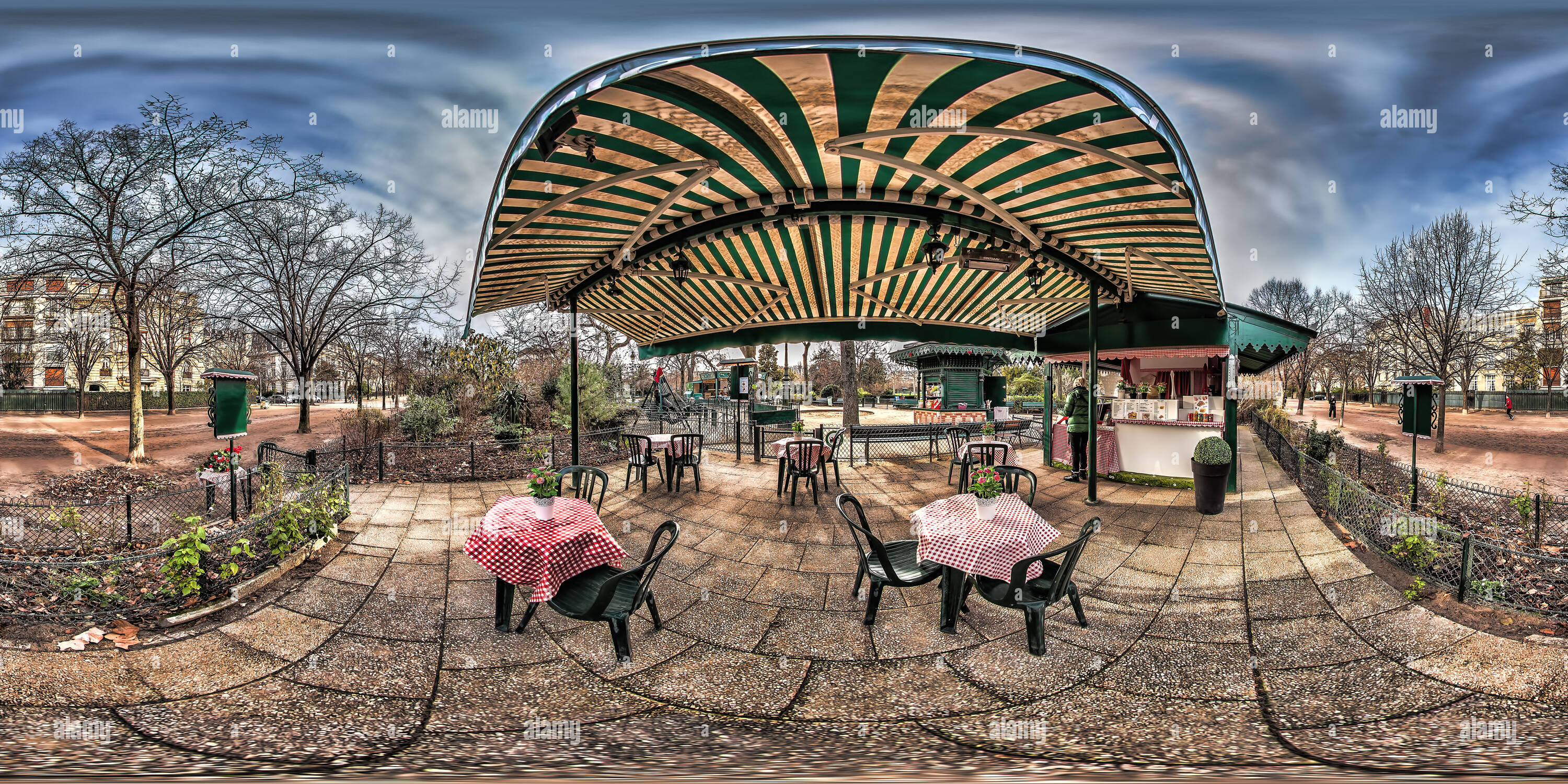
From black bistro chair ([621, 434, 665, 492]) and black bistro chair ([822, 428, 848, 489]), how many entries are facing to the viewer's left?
1

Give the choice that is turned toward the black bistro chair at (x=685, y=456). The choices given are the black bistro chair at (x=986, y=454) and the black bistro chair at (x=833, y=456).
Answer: the black bistro chair at (x=833, y=456)

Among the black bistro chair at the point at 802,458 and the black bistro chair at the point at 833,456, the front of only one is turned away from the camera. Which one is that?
the black bistro chair at the point at 802,458

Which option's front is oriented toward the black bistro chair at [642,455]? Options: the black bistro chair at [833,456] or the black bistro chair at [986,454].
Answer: the black bistro chair at [833,456]

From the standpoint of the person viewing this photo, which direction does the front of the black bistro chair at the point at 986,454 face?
facing away from the viewer

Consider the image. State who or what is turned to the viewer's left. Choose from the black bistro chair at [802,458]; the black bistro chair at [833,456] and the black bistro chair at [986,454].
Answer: the black bistro chair at [833,456]

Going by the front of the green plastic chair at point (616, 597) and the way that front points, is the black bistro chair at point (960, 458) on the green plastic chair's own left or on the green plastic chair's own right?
on the green plastic chair's own right

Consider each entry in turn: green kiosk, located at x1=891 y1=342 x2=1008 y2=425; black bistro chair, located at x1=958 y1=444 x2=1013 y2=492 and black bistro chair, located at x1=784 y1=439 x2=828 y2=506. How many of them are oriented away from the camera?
2

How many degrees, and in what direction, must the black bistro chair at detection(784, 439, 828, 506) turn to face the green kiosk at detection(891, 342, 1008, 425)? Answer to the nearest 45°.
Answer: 0° — it already faces it

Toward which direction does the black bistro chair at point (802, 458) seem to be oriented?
away from the camera
